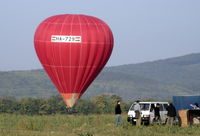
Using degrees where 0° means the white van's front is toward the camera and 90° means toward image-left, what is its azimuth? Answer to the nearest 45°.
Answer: approximately 45°

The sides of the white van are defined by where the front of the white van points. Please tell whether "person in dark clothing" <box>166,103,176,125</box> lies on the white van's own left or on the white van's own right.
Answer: on the white van's own left
